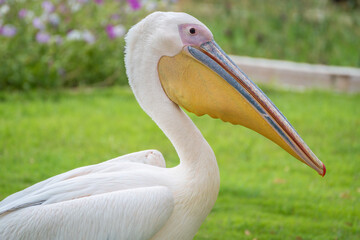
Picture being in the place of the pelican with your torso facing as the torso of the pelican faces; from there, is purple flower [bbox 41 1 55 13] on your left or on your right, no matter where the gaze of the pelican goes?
on your left

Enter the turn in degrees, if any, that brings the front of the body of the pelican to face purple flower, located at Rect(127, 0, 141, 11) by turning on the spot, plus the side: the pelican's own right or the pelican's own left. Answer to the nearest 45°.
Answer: approximately 90° to the pelican's own left

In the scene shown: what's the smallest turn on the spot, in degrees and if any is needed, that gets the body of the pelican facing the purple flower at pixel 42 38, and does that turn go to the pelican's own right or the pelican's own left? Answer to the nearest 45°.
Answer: approximately 90° to the pelican's own left

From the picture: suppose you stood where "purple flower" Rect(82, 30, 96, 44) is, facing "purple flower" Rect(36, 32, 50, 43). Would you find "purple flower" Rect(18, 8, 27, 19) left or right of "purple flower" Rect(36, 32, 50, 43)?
right

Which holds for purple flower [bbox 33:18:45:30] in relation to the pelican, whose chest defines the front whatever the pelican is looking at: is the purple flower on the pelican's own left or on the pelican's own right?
on the pelican's own left

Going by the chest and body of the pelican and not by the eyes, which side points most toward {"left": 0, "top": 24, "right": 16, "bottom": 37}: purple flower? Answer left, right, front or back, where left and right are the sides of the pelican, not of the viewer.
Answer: left

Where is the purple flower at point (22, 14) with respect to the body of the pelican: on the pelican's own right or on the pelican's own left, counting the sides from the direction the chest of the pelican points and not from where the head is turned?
on the pelican's own left

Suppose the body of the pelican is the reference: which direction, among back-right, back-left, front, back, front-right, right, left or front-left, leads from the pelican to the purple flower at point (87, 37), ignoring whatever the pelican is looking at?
left

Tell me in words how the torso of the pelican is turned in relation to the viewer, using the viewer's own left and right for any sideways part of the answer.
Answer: facing to the right of the viewer
